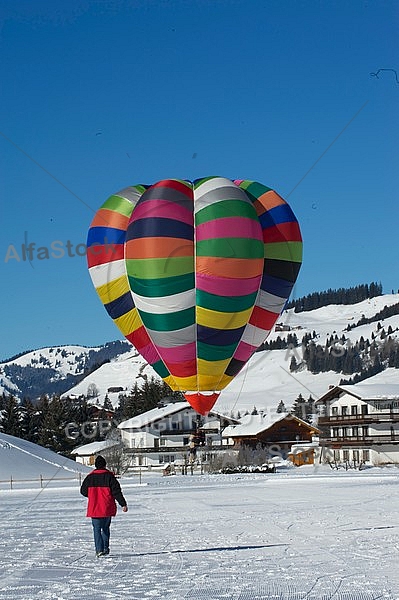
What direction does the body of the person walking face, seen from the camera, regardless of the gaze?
away from the camera

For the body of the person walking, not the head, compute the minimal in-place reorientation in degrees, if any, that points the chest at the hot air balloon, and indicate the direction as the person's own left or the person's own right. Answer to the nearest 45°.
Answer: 0° — they already face it
